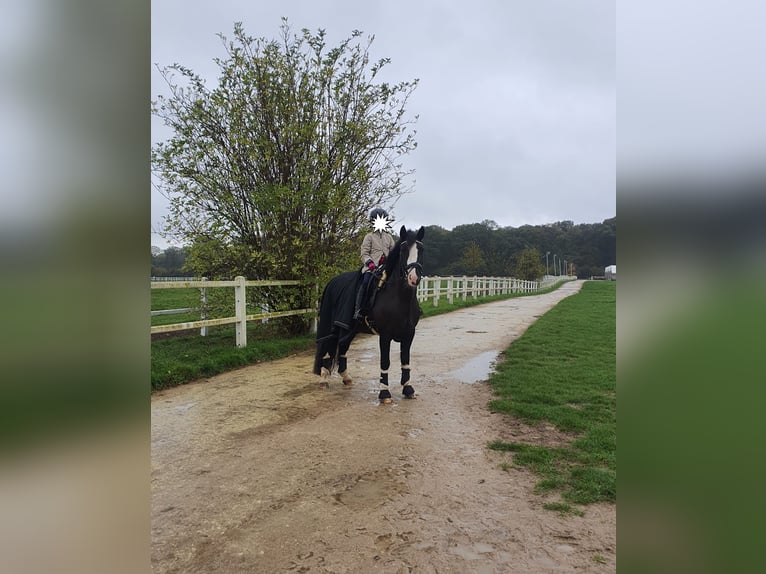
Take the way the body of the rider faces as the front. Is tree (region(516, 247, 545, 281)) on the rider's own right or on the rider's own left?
on the rider's own left

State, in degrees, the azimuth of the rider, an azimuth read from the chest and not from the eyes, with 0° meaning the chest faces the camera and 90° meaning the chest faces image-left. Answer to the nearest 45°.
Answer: approximately 315°

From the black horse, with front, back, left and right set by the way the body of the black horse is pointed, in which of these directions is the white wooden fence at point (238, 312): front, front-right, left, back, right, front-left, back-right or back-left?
back

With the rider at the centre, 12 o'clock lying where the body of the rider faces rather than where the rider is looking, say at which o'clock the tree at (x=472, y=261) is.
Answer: The tree is roughly at 8 o'clock from the rider.

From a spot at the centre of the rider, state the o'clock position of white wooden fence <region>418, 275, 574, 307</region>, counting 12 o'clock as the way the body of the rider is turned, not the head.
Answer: The white wooden fence is roughly at 8 o'clock from the rider.

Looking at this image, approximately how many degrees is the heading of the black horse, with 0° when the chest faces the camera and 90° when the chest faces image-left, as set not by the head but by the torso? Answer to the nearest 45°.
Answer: approximately 315°

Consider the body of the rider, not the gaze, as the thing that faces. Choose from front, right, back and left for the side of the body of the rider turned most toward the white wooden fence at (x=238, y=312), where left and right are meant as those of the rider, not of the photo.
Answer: back

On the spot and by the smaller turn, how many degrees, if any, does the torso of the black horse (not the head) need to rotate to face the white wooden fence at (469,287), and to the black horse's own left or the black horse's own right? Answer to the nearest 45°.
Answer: approximately 135° to the black horse's own left
